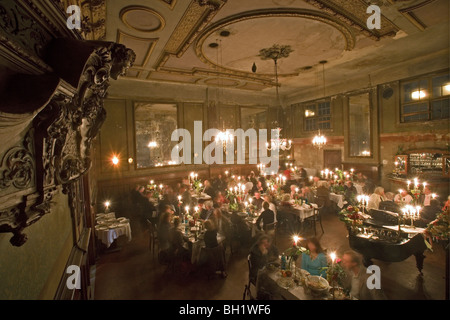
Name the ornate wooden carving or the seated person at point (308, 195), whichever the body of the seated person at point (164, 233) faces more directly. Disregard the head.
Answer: the seated person

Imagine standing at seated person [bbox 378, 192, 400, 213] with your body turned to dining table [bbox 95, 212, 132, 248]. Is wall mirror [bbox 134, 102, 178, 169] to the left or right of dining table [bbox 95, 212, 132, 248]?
right

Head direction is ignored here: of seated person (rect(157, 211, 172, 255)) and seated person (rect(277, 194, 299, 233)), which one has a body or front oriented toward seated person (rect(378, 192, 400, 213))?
seated person (rect(157, 211, 172, 255))

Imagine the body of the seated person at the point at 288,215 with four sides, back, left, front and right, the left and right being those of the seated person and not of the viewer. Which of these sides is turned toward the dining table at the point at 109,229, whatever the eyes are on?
left

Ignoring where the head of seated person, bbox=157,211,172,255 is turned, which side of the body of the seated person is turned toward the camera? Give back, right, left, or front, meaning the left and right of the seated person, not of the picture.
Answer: right

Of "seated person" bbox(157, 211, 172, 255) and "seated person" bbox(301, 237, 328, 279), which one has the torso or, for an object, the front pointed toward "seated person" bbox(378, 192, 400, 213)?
"seated person" bbox(157, 211, 172, 255)
